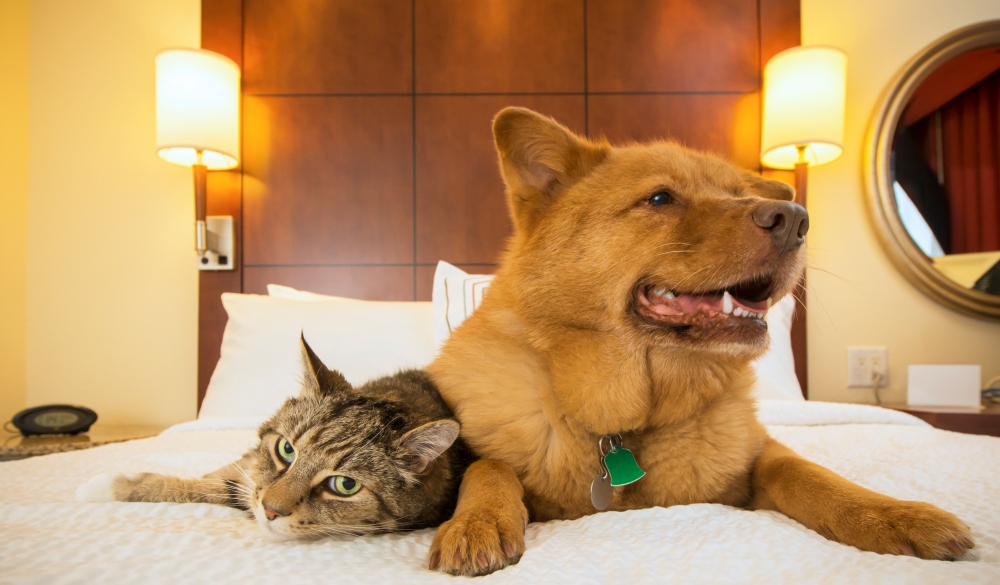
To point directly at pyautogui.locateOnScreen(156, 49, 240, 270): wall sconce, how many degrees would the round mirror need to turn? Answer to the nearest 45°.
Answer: approximately 45° to its right

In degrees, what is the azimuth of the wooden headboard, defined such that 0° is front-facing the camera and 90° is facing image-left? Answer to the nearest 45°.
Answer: approximately 0°

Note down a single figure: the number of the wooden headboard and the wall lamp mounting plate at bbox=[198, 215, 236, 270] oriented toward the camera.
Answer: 2

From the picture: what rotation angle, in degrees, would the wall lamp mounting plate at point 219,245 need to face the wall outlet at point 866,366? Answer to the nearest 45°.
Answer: approximately 45° to its left

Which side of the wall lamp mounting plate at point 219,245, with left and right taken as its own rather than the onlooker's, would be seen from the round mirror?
left

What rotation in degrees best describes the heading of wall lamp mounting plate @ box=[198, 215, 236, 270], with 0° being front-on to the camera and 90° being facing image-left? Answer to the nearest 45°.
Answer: approximately 0°
